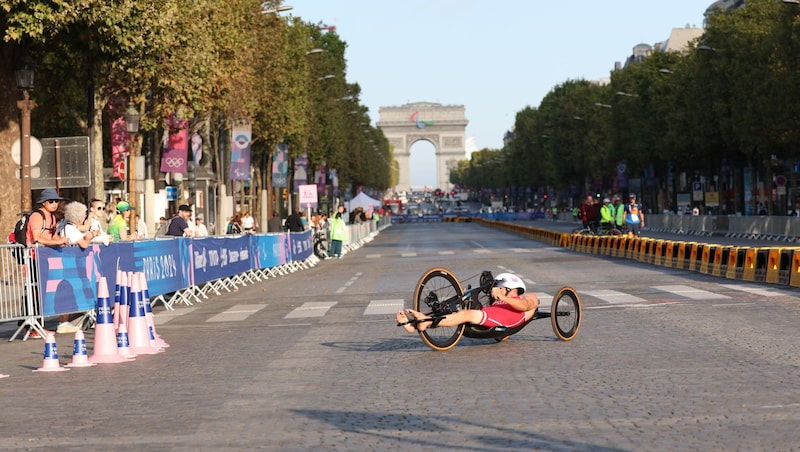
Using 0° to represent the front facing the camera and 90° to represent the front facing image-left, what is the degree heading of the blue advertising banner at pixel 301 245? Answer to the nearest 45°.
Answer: approximately 315°

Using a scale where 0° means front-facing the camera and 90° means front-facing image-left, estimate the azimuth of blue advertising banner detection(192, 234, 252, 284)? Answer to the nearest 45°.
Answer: approximately 315°

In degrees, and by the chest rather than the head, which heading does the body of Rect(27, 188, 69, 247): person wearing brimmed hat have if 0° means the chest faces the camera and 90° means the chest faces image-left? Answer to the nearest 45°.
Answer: approximately 315°

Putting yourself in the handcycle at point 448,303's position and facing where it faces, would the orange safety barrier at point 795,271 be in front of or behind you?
behind

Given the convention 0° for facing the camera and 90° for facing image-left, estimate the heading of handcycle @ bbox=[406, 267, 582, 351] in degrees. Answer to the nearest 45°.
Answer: approximately 45°

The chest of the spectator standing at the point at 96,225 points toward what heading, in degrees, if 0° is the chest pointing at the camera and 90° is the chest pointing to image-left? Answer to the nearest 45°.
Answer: approximately 315°

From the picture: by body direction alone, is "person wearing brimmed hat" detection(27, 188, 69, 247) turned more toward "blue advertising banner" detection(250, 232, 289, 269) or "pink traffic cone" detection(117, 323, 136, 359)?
the pink traffic cone

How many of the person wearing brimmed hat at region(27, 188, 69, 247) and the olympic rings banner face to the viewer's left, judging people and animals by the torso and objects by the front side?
0

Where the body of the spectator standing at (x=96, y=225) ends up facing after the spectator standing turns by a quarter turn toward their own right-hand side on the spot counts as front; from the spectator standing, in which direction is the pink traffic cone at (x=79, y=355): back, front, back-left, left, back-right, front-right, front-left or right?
front-left
